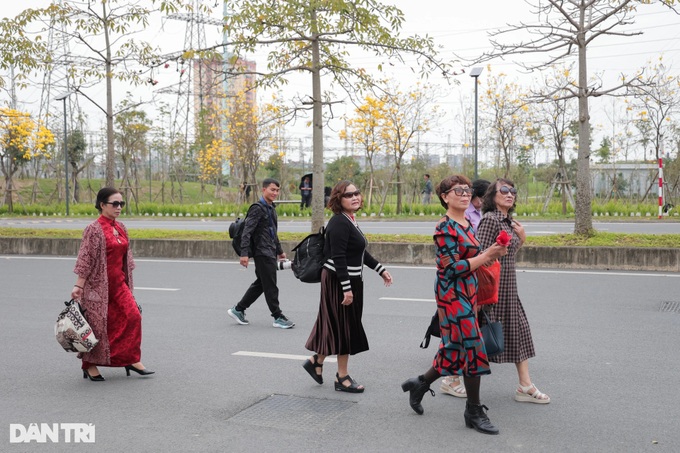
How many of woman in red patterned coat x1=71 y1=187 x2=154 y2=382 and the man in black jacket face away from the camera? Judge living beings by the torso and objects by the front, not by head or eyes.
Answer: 0

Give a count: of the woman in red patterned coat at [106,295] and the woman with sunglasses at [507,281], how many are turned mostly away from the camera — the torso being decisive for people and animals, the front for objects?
0

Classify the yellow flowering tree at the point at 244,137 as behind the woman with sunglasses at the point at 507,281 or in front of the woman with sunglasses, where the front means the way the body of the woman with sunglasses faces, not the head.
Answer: behind

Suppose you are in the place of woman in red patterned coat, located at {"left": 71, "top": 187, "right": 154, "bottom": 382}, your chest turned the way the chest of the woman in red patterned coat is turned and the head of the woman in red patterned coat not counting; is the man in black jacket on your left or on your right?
on your left
